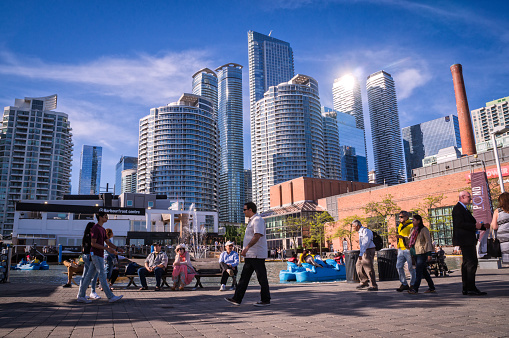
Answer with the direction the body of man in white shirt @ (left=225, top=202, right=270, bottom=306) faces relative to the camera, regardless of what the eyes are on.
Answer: to the viewer's left

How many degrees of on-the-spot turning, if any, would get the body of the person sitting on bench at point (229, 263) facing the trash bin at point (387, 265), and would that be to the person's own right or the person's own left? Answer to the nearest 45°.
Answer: approximately 90° to the person's own left

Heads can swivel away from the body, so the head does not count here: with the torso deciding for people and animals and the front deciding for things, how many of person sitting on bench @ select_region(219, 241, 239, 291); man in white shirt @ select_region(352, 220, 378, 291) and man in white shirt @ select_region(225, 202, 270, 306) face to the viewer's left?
2

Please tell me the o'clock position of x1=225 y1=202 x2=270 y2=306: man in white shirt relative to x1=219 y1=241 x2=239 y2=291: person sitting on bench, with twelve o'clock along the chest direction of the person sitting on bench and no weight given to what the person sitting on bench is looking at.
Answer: The man in white shirt is roughly at 12 o'clock from the person sitting on bench.

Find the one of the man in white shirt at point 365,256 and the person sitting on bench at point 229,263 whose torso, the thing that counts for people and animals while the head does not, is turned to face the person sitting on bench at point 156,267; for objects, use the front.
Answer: the man in white shirt

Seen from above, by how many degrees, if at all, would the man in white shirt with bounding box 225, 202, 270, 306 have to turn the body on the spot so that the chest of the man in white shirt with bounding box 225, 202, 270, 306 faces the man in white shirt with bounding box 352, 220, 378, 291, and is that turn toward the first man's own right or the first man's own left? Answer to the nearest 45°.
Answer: approximately 135° to the first man's own right

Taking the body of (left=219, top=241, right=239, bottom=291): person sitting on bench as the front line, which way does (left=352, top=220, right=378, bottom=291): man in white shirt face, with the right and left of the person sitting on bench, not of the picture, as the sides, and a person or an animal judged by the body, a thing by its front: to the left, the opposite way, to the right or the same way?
to the right

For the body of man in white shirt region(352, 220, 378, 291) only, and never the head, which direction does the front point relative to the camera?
to the viewer's left

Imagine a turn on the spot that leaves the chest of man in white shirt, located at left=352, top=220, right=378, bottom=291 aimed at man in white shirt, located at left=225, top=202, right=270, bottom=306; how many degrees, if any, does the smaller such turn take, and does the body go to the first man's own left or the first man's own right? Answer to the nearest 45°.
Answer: approximately 45° to the first man's own left

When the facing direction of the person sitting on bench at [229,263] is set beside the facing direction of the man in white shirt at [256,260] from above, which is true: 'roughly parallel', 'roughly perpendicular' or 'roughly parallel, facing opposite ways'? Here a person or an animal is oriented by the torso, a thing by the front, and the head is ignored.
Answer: roughly perpendicular
